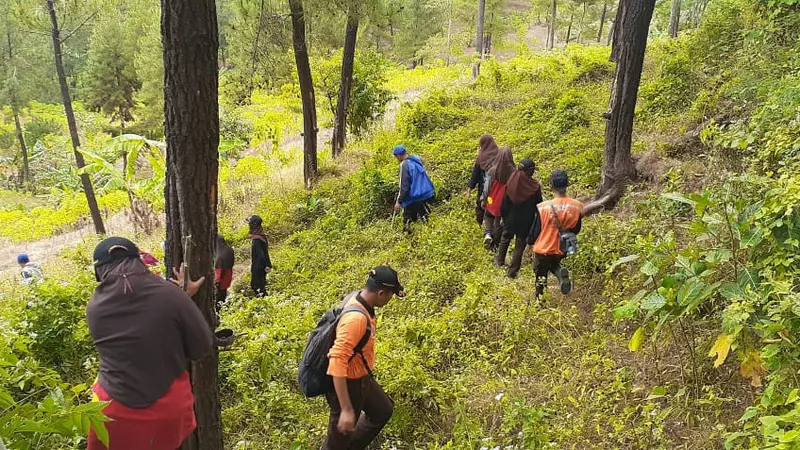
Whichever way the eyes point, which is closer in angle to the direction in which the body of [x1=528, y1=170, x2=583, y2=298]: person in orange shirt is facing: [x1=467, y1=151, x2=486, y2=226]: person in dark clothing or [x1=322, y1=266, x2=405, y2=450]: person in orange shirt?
the person in dark clothing

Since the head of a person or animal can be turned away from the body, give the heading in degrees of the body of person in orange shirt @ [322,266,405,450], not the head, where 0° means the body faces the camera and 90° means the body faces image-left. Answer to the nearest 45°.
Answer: approximately 270°

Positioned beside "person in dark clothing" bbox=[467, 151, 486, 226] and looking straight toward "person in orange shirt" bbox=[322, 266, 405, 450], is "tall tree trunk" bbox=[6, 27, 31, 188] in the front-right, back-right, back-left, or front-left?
back-right

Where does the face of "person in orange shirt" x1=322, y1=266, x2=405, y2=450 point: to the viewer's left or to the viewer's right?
to the viewer's right

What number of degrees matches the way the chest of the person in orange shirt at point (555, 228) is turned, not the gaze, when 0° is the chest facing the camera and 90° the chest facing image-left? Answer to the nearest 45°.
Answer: approximately 180°

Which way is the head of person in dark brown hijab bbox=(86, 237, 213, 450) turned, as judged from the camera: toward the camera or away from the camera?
away from the camera

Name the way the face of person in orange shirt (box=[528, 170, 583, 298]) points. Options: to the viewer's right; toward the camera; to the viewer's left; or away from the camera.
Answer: away from the camera

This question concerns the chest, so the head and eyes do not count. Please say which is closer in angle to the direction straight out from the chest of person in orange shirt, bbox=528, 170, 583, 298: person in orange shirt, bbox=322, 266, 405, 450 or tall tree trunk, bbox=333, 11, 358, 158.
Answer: the tall tree trunk

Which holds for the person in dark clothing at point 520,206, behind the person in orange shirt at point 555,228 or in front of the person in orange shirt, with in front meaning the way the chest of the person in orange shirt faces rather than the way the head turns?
in front

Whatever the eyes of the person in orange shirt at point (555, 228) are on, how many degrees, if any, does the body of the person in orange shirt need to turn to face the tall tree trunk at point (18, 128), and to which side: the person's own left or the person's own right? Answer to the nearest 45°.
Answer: approximately 45° to the person's own left
